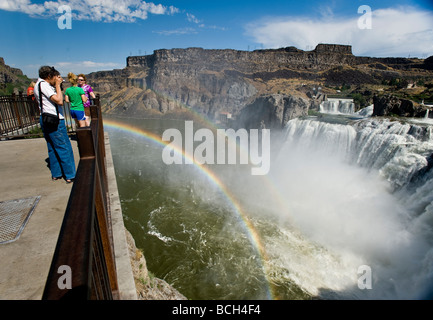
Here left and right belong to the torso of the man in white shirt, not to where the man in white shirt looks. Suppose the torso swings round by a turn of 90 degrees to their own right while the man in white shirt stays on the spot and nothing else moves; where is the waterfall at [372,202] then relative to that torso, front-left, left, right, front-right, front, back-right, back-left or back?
left

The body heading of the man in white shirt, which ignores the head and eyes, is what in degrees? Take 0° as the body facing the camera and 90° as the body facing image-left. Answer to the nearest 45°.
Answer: approximately 270°

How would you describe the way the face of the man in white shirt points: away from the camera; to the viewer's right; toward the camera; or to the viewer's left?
to the viewer's right

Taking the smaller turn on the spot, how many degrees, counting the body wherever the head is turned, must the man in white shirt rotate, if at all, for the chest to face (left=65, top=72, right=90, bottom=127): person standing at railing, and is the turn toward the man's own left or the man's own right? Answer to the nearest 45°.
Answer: approximately 90° to the man's own left

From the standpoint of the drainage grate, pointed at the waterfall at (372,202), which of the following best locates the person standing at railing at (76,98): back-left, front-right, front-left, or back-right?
front-left

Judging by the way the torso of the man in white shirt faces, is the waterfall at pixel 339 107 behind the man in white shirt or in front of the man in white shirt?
in front

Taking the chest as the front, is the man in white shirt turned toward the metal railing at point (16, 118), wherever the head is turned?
no

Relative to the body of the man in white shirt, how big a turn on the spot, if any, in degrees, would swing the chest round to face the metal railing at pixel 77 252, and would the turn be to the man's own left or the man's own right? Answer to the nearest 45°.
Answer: approximately 90° to the man's own right
